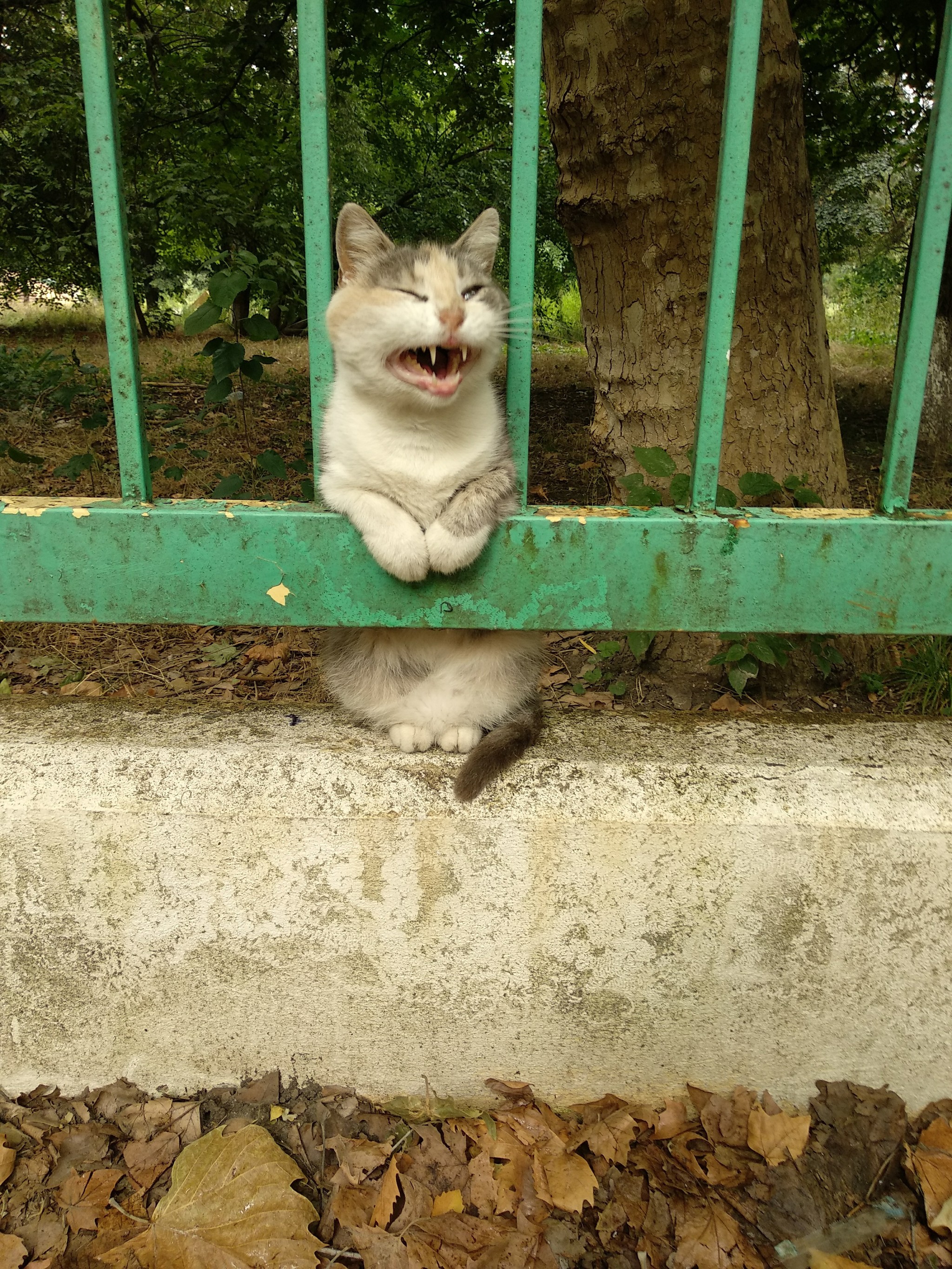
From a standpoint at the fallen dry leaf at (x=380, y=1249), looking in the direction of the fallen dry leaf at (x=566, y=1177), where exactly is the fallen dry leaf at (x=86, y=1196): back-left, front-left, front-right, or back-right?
back-left

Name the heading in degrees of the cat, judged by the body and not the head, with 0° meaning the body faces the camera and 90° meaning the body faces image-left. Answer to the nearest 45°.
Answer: approximately 0°

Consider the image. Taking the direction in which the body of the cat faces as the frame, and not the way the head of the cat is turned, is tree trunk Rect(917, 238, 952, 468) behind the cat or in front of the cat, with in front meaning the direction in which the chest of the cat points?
behind

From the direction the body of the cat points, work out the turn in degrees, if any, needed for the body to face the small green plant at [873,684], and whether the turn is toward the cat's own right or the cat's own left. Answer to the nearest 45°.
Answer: approximately 135° to the cat's own left

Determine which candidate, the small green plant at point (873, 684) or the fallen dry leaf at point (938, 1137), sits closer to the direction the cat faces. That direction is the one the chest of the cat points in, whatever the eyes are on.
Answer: the fallen dry leaf

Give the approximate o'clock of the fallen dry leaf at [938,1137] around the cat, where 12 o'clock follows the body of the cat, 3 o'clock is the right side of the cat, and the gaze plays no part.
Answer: The fallen dry leaf is roughly at 10 o'clock from the cat.
